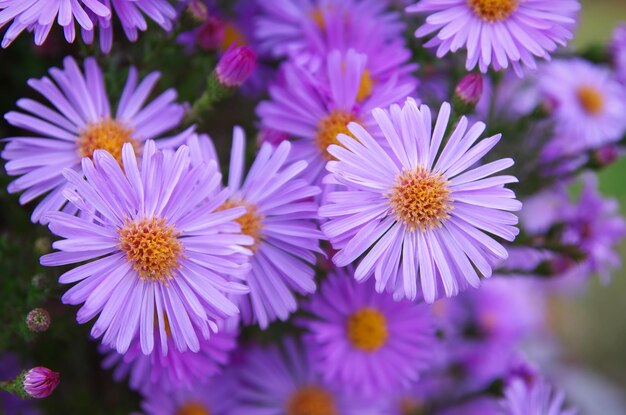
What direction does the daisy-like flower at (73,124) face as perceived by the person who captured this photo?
facing the viewer

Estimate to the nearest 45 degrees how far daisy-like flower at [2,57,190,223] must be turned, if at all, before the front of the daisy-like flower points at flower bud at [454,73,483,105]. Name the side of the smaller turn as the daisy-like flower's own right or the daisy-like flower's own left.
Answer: approximately 45° to the daisy-like flower's own left

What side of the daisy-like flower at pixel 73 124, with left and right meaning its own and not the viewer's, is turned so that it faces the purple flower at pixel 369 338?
left
